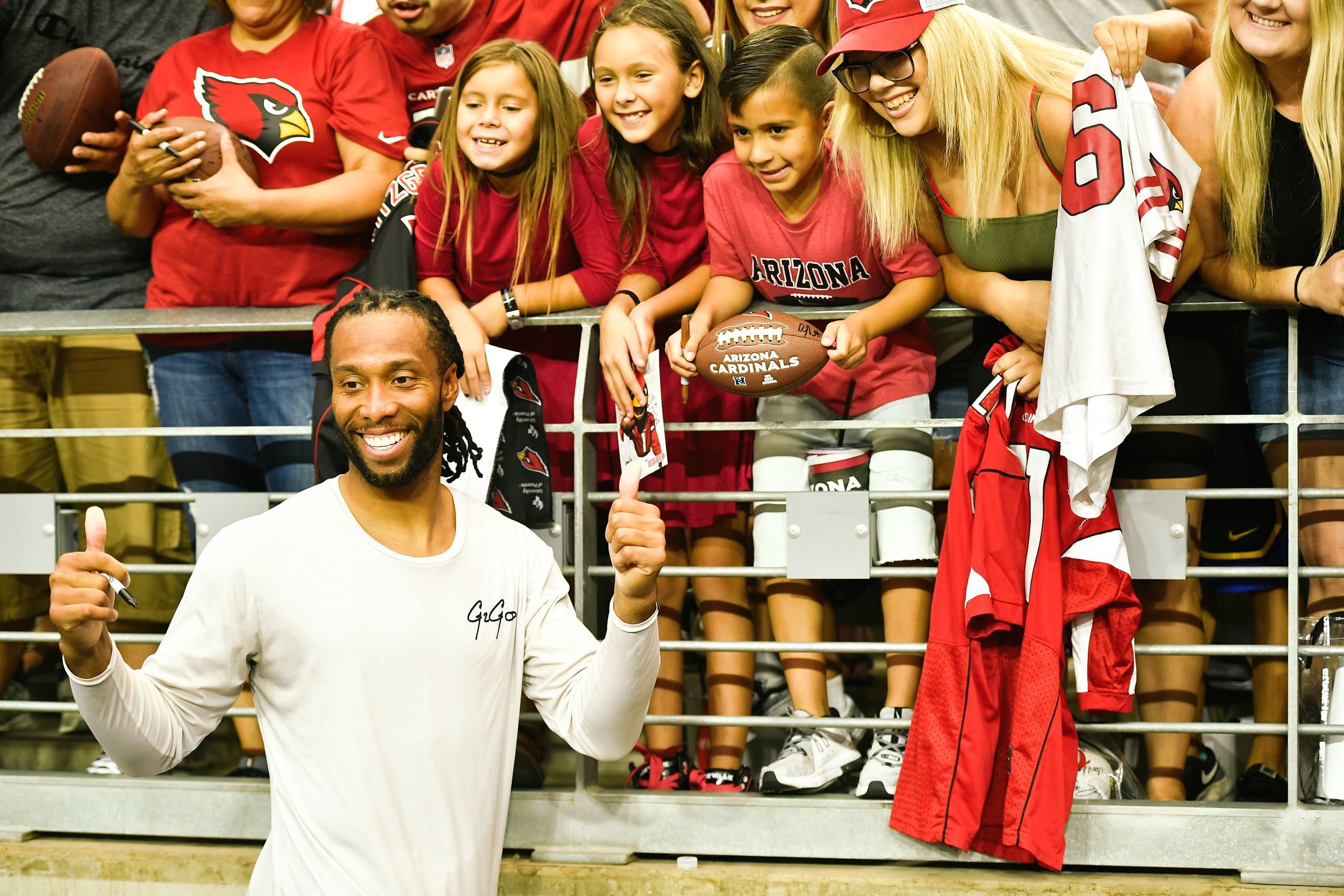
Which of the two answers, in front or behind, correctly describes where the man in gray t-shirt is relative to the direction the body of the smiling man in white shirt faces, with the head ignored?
behind

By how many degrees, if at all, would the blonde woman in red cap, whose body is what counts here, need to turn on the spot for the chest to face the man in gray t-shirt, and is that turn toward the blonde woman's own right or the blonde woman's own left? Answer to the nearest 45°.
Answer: approximately 45° to the blonde woman's own right

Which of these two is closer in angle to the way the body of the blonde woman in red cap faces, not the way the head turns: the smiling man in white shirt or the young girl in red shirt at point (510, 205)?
the smiling man in white shirt

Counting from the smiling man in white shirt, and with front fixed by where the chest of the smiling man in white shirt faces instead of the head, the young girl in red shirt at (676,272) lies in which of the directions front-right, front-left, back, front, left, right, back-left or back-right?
back-left

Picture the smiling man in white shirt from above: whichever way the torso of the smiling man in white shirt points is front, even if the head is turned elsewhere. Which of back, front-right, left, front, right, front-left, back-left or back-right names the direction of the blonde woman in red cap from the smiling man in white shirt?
left

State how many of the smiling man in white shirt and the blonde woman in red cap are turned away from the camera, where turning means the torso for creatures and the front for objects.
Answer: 0

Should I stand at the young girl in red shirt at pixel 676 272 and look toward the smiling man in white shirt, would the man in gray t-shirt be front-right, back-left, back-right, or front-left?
front-right

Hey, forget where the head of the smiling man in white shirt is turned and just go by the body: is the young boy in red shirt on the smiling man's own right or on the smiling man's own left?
on the smiling man's own left

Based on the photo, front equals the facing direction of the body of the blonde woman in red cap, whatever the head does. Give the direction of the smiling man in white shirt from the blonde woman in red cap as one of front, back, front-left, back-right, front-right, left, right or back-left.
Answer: front

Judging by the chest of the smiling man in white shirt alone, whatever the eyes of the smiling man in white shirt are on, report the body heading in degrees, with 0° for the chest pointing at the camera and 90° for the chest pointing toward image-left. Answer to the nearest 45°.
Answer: approximately 0°

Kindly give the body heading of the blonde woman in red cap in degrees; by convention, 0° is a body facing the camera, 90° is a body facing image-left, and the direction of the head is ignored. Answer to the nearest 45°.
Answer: approximately 45°

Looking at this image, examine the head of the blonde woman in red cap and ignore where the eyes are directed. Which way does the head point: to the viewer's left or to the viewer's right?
to the viewer's left

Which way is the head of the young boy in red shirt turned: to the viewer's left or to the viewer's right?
to the viewer's left
